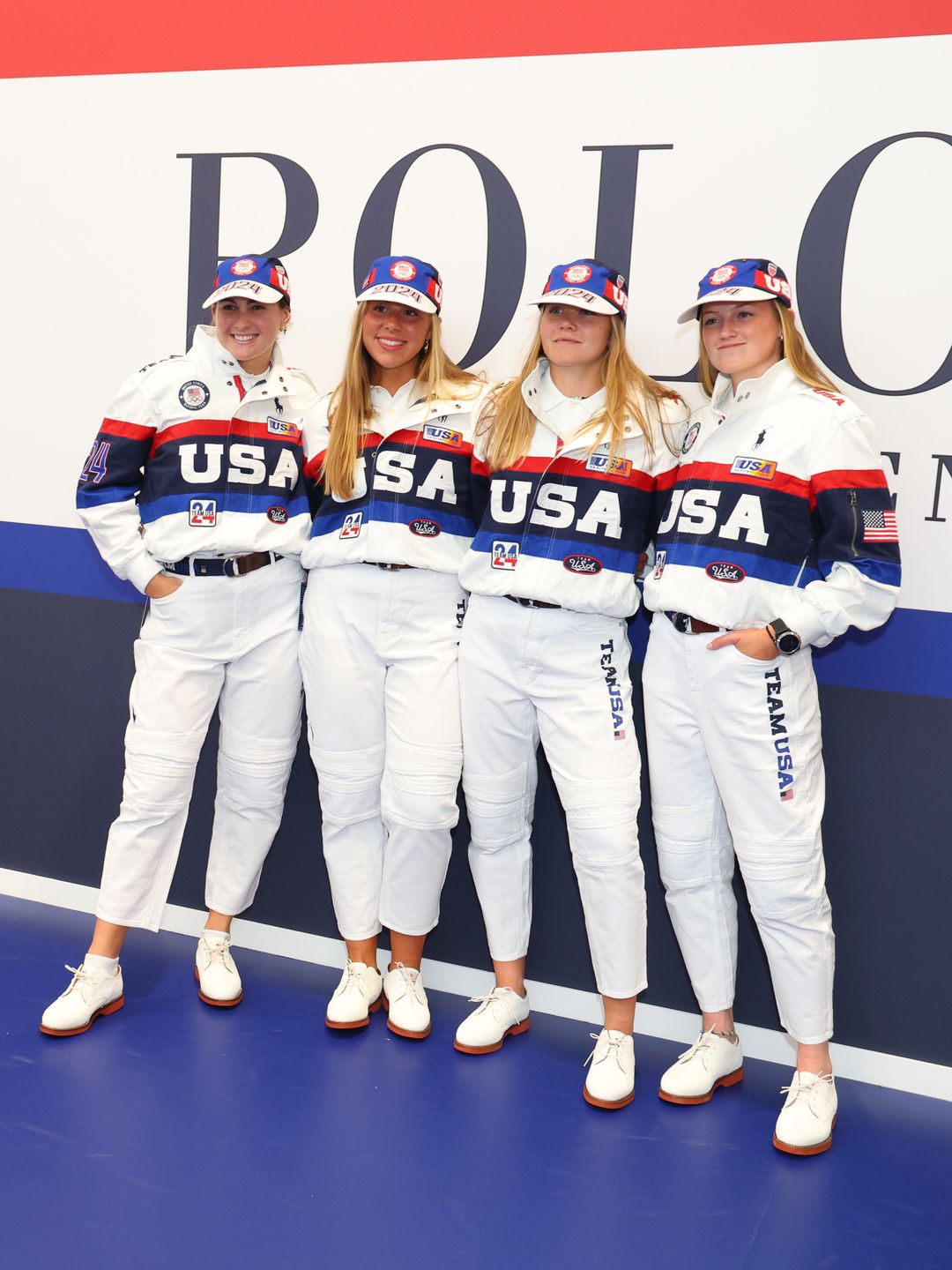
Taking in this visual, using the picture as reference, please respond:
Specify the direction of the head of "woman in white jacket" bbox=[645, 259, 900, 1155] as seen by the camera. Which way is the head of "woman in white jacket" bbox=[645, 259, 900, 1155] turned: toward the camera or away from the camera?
toward the camera

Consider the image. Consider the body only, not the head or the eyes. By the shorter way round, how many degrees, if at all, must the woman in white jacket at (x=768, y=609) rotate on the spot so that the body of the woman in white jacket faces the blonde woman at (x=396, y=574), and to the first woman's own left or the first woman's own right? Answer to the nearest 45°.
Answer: approximately 45° to the first woman's own right

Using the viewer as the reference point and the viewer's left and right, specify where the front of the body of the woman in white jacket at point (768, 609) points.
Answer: facing the viewer and to the left of the viewer

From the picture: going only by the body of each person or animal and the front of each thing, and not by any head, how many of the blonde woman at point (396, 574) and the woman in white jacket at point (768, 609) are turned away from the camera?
0

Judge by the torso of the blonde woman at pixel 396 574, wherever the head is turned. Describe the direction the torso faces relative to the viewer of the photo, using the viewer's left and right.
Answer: facing the viewer

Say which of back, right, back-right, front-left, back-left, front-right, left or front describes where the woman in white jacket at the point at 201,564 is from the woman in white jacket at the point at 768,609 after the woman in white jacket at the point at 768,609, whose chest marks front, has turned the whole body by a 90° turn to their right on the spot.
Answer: front-left
